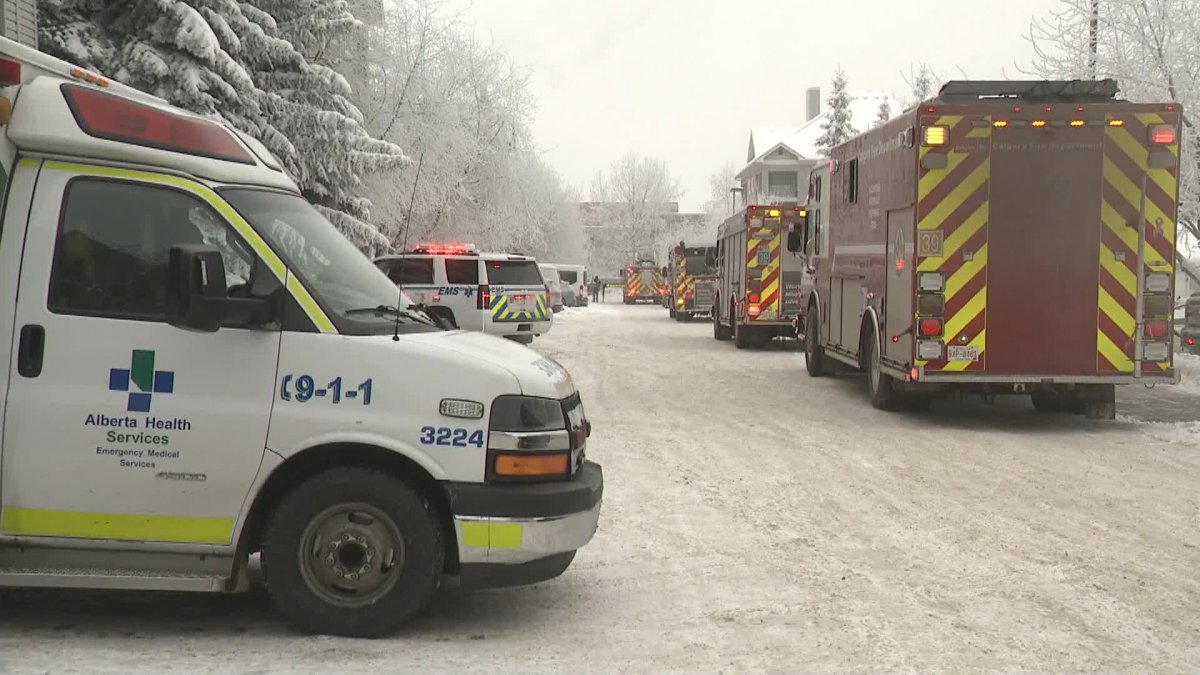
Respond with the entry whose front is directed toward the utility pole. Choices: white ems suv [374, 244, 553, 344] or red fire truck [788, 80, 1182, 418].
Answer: the red fire truck

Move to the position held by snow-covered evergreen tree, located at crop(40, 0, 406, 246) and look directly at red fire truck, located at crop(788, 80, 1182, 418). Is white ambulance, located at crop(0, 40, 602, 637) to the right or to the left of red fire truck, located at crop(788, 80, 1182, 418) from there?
right

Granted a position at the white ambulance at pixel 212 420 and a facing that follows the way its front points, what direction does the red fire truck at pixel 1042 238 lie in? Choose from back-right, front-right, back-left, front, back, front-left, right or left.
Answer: front-left

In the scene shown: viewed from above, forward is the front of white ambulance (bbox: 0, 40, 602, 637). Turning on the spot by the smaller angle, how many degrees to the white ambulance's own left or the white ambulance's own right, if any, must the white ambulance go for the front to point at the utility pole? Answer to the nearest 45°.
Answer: approximately 45° to the white ambulance's own left

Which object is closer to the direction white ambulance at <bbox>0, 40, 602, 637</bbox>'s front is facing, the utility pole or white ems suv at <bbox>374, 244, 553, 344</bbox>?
the utility pole

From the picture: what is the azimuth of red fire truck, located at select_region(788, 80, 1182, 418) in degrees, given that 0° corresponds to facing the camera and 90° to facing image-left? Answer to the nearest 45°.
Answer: approximately 180°

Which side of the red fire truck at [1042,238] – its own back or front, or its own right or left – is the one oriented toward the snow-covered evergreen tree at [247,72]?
left

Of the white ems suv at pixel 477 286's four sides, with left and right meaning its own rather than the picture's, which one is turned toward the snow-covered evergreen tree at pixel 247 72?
left

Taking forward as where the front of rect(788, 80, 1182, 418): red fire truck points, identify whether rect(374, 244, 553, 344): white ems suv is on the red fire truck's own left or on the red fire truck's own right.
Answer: on the red fire truck's own left

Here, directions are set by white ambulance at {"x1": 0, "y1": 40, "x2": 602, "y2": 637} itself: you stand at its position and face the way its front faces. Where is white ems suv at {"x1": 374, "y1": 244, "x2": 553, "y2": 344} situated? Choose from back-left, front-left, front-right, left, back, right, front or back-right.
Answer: left

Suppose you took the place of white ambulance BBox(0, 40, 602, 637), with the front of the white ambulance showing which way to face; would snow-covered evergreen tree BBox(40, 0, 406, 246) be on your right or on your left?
on your left

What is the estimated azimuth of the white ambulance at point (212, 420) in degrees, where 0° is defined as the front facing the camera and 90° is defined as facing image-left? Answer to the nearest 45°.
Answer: approximately 270°

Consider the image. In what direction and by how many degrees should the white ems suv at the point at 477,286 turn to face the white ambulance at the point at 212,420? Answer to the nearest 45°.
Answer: approximately 135° to its left

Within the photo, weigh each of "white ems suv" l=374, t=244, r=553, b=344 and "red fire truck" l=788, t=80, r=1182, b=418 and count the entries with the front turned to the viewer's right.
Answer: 0

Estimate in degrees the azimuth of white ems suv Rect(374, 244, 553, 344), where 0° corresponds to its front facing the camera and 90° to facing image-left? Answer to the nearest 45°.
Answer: approximately 135°
